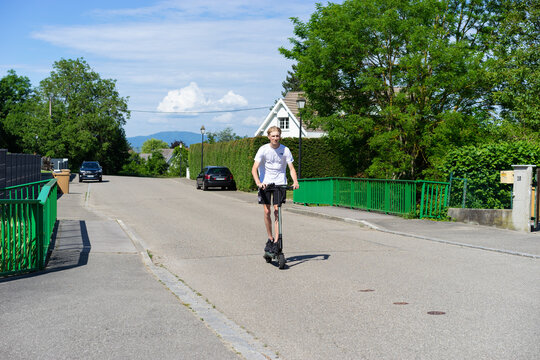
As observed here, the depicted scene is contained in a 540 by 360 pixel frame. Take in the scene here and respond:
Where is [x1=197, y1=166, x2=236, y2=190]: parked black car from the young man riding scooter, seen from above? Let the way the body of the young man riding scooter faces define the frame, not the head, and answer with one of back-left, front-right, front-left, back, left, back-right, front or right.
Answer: back

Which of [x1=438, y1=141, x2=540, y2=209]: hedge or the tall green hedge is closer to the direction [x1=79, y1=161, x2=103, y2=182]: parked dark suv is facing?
the hedge

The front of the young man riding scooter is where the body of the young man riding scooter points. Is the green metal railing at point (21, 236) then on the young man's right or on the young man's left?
on the young man's right

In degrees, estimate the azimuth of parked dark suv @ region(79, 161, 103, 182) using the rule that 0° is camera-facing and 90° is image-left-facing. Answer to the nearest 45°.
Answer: approximately 0°

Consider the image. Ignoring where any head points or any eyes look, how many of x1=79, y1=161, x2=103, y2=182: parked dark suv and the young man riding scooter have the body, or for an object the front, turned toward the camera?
2

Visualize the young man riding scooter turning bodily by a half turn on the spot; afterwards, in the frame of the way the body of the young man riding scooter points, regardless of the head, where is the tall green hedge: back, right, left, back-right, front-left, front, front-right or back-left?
front

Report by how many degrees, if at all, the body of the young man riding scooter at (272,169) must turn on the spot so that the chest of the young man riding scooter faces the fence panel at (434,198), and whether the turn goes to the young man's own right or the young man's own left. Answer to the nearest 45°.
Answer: approximately 135° to the young man's own left

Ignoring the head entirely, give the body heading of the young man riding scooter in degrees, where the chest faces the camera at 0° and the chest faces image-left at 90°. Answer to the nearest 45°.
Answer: approximately 0°

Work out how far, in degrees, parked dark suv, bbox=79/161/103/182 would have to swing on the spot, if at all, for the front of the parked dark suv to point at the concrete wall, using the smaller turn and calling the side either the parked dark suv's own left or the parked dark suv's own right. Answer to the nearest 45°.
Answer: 0° — it already faces it
